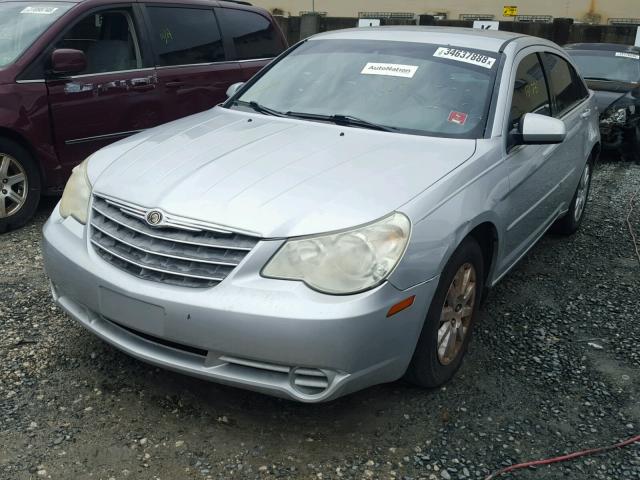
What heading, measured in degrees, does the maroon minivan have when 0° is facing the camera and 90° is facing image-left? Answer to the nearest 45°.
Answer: approximately 45°

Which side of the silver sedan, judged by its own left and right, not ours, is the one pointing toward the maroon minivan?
right

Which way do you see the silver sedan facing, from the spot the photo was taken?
facing the viewer and to the left of the viewer

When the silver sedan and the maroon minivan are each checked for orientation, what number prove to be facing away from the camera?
0

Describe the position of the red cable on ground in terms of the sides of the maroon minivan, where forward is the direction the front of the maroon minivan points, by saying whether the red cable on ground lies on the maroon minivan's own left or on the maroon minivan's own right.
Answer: on the maroon minivan's own left

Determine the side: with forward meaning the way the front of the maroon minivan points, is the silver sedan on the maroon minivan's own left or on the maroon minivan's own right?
on the maroon minivan's own left
